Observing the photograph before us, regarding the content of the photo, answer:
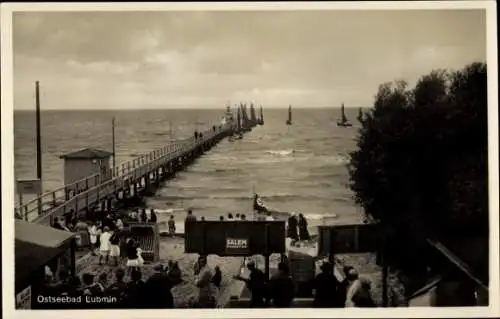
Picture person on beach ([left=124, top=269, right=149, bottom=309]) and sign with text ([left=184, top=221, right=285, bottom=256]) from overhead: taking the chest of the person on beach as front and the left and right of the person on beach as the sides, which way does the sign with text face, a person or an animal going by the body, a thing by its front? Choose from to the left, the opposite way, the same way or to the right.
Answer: the opposite way

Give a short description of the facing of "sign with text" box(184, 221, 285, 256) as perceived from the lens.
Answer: facing the viewer

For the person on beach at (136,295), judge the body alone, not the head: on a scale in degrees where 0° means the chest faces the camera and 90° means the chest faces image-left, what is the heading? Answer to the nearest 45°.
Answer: approximately 180°

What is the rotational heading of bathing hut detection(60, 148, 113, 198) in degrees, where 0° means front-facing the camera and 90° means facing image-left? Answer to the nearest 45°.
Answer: approximately 315°
